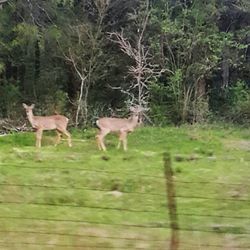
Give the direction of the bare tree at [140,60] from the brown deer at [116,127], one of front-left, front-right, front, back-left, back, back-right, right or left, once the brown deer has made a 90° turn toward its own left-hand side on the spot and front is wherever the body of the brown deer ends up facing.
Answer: front

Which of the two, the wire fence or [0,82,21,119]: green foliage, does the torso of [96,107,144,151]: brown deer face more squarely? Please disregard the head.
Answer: the wire fence

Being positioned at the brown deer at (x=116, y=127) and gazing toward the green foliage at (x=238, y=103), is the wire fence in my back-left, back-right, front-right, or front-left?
back-right

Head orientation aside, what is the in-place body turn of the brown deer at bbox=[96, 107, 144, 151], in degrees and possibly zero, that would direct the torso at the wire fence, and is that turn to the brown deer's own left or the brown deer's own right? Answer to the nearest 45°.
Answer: approximately 90° to the brown deer's own right

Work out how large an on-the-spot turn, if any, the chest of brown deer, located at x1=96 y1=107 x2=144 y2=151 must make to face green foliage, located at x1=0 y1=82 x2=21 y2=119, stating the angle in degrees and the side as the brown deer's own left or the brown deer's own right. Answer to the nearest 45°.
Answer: approximately 135° to the brown deer's own left

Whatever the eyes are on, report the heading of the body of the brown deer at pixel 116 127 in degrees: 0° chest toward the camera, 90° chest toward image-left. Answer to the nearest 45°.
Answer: approximately 270°

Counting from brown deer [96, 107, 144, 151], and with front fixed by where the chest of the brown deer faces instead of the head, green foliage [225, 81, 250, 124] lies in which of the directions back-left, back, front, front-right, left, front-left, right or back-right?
front-left

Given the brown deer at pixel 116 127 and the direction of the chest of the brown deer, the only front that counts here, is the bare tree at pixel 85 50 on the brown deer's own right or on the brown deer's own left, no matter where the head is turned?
on the brown deer's own left
